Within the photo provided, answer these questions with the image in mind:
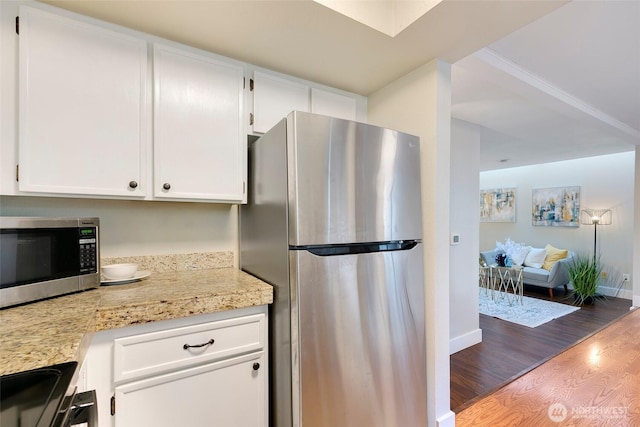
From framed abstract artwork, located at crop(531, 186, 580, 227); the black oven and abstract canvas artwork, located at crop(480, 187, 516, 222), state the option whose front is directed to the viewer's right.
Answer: the black oven

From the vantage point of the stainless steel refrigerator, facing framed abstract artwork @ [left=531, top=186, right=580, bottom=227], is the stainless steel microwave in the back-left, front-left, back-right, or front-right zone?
back-left

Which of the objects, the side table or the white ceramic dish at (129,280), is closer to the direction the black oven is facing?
the side table

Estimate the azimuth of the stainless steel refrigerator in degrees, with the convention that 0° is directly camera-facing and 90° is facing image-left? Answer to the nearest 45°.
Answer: approximately 315°

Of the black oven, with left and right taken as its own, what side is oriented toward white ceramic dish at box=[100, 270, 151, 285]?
left

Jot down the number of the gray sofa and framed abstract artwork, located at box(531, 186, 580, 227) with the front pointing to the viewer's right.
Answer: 0

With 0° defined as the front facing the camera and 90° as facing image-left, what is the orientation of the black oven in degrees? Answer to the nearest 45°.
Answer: approximately 270°

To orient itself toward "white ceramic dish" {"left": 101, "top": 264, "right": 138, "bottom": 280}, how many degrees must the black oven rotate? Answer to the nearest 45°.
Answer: approximately 90° to its left

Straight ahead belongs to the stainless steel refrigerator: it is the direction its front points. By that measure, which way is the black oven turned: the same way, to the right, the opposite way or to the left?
to the left

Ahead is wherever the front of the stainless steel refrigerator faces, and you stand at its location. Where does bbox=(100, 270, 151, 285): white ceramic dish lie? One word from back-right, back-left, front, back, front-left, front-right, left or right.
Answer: back-right

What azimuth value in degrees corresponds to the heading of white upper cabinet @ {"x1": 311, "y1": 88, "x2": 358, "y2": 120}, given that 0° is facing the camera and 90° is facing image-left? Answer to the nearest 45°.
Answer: approximately 315°

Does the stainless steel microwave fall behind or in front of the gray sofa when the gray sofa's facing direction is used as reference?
in front

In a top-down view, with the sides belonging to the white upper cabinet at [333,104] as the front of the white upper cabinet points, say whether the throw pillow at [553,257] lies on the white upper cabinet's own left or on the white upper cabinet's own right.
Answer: on the white upper cabinet's own left
